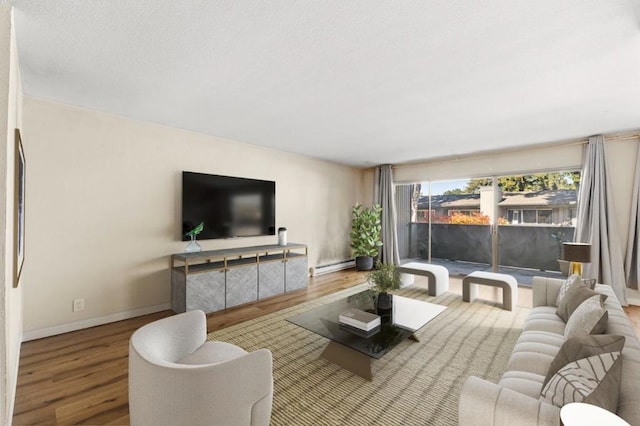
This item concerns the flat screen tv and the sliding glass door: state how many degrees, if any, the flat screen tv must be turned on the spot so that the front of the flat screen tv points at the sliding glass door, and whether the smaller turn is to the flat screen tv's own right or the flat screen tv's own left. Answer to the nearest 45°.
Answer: approximately 45° to the flat screen tv's own left

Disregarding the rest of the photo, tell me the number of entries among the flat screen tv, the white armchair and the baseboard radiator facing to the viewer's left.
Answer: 0

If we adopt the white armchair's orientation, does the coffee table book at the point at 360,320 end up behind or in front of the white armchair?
in front

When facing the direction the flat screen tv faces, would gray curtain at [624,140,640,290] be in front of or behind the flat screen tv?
in front

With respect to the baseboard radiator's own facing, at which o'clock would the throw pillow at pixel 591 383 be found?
The throw pillow is roughly at 1 o'clock from the baseboard radiator.

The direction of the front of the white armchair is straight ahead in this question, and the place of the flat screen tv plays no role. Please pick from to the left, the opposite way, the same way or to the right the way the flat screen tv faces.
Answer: to the right

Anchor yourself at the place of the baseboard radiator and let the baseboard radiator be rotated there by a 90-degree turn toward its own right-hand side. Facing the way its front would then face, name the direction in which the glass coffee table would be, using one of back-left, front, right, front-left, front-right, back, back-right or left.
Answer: front-left

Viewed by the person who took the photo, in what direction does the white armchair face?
facing away from the viewer and to the right of the viewer

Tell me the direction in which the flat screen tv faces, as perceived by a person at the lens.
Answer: facing the viewer and to the right of the viewer

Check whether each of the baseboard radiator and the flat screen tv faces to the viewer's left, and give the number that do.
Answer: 0

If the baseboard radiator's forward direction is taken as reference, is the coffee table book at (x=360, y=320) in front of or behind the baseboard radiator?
in front

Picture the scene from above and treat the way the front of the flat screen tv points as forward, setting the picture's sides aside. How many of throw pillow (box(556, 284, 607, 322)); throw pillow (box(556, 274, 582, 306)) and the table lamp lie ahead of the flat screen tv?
3

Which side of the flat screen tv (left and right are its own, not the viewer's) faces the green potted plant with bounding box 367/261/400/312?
front

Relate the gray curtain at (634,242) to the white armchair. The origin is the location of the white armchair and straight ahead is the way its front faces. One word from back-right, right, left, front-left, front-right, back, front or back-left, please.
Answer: front-right
